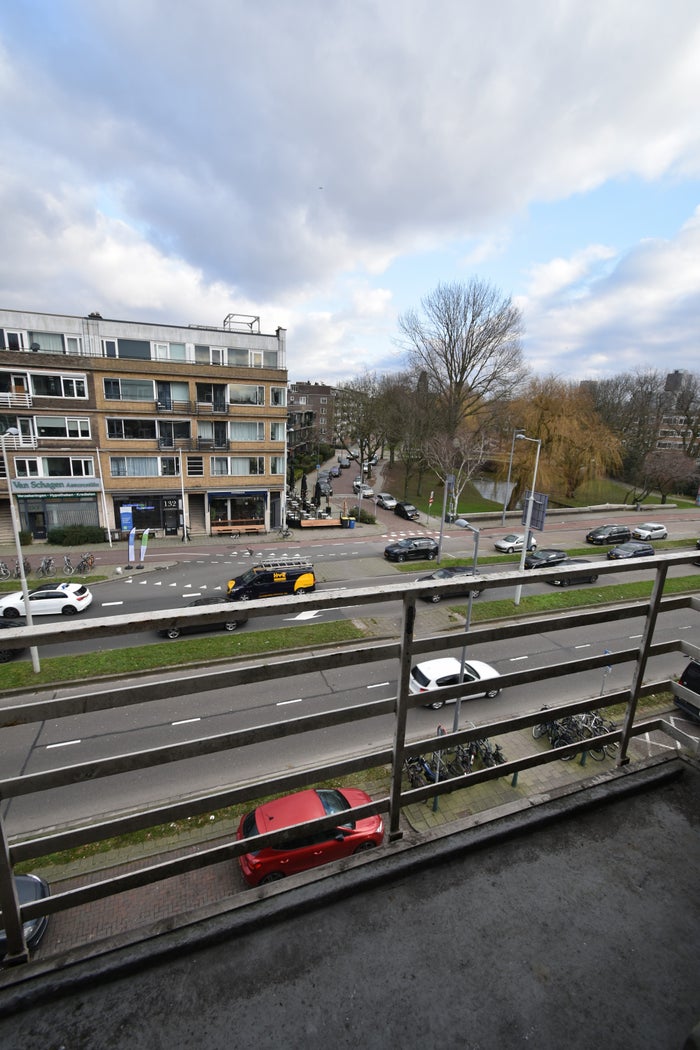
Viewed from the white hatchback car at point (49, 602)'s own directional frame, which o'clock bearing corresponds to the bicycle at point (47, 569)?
The bicycle is roughly at 3 o'clock from the white hatchback car.

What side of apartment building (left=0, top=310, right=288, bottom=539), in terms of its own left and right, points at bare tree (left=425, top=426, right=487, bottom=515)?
left

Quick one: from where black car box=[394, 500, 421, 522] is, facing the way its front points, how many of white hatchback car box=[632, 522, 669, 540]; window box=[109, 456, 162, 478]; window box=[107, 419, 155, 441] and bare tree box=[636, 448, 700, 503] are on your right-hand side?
2

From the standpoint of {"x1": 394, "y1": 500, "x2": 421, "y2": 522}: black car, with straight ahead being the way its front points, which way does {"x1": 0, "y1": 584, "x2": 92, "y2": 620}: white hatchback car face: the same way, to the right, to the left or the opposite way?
to the right

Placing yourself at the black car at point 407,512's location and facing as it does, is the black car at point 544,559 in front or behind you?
in front

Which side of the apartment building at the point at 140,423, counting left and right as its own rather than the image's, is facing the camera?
front

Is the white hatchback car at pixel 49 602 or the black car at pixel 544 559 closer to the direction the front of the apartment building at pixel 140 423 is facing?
the white hatchback car

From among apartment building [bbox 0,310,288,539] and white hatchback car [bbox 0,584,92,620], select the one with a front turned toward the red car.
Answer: the apartment building

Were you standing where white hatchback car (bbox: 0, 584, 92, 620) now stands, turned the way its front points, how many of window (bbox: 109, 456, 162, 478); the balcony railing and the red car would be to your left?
2

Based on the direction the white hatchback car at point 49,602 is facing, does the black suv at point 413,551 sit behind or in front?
behind

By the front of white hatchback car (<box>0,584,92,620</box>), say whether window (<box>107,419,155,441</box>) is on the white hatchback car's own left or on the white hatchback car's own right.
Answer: on the white hatchback car's own right

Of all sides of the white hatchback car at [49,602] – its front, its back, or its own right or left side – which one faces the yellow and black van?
back

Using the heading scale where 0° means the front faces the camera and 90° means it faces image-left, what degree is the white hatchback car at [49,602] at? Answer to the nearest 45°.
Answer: approximately 90°

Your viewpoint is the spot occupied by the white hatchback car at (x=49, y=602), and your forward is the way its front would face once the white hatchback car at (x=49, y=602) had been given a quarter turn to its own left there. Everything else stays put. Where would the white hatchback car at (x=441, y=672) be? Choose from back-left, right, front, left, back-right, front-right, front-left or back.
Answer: front-left

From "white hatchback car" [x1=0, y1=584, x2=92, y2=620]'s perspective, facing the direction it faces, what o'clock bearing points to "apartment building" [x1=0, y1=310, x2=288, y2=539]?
The apartment building is roughly at 4 o'clock from the white hatchback car.
